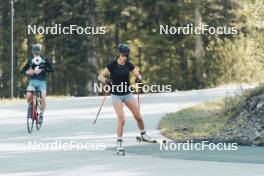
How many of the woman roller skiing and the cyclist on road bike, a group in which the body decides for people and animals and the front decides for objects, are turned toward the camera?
2

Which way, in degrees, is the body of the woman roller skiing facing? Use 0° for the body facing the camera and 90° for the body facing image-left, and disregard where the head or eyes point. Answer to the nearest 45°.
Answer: approximately 0°

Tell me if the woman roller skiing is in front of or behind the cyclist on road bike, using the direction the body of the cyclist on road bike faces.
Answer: in front

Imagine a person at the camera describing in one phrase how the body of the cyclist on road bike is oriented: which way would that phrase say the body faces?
toward the camera

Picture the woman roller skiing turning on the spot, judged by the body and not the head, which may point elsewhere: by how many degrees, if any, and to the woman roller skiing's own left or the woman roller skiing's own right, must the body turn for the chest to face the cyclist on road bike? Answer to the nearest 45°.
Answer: approximately 135° to the woman roller skiing's own right
